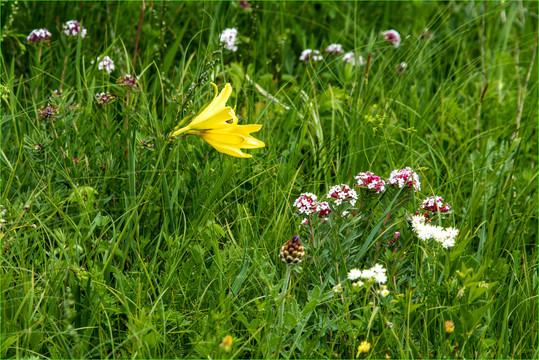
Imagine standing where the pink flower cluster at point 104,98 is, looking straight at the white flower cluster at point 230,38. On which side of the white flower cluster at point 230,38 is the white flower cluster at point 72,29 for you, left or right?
left

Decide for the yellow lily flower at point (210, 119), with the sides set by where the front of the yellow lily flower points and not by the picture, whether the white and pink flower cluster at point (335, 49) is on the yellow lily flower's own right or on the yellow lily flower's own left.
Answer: on the yellow lily flower's own left

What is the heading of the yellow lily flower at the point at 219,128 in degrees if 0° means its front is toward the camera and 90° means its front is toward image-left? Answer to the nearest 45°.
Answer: approximately 270°

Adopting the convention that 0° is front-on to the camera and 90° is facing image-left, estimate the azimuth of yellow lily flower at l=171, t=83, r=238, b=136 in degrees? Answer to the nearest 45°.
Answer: approximately 270°

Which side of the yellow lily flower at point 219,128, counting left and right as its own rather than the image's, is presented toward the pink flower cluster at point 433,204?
front

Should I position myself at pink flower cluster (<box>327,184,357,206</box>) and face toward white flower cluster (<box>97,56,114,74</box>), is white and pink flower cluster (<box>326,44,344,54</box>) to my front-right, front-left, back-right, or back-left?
front-right

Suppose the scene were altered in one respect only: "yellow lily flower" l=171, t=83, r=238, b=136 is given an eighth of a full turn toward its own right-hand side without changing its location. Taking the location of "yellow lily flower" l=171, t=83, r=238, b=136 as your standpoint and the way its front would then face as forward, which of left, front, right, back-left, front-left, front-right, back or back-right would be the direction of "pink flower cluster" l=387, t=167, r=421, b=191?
front-left

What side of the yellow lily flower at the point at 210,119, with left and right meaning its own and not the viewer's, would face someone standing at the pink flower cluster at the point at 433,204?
front
